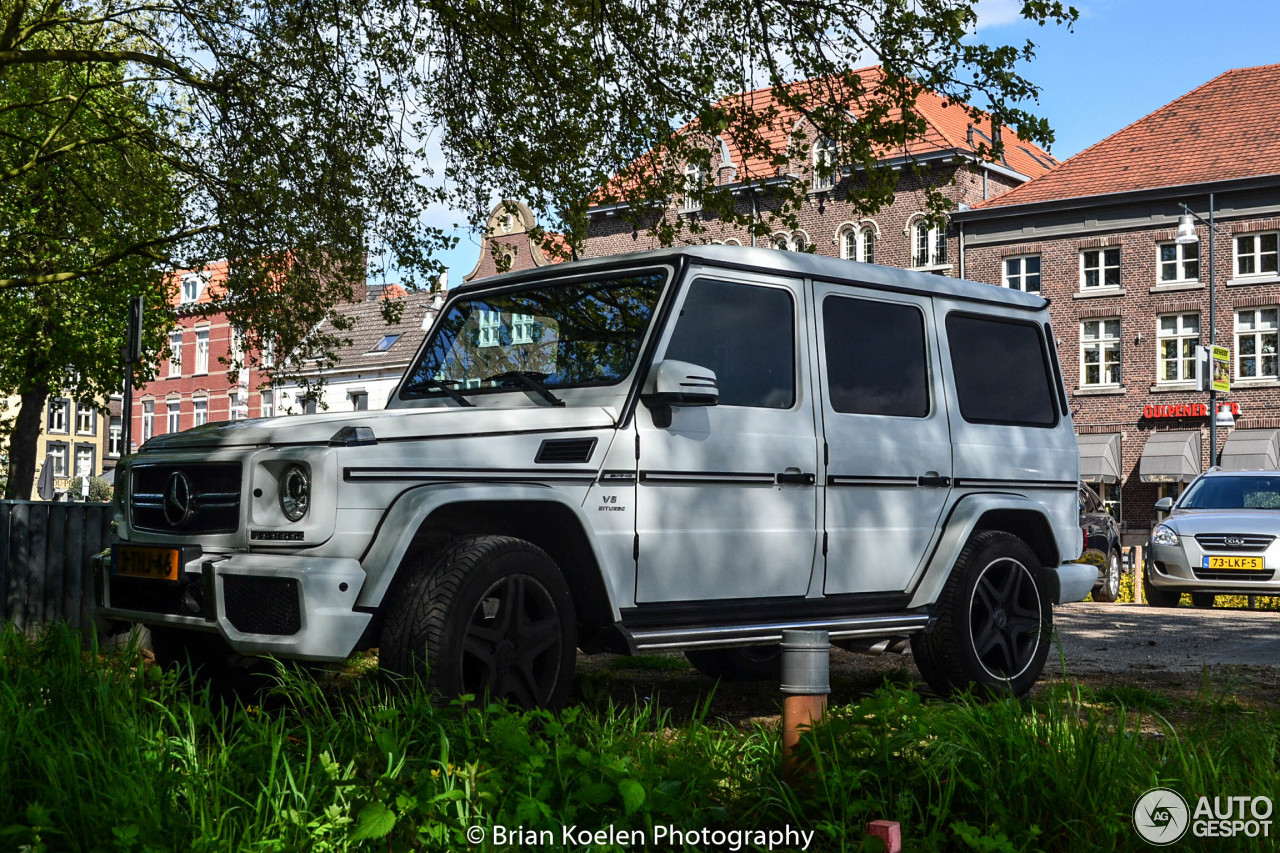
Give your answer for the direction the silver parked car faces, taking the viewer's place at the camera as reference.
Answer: facing the viewer

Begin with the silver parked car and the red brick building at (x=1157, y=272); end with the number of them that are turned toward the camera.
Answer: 2

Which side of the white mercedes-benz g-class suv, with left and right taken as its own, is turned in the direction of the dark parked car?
back

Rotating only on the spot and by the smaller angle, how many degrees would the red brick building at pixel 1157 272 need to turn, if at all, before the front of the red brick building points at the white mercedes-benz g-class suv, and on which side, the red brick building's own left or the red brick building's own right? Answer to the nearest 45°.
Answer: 0° — it already faces it

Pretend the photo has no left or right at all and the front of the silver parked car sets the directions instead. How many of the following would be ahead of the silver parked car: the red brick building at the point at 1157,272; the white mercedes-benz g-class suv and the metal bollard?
2

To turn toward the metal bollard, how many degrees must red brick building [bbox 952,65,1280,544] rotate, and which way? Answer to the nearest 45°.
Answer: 0° — it already faces it

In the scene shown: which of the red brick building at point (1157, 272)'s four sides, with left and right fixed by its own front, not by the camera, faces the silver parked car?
front

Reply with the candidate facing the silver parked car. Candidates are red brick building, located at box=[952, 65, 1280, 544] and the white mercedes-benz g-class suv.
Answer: the red brick building

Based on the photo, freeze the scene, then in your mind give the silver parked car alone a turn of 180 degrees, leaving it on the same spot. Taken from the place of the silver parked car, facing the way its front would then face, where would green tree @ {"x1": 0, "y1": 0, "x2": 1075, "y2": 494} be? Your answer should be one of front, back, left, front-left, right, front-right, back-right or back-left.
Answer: back-left

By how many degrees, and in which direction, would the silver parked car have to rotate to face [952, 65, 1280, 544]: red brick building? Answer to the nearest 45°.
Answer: approximately 180°

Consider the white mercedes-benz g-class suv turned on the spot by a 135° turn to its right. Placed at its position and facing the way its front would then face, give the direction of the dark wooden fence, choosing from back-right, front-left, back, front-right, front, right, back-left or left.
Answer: front-left

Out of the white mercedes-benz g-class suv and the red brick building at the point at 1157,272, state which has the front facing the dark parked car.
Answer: the red brick building

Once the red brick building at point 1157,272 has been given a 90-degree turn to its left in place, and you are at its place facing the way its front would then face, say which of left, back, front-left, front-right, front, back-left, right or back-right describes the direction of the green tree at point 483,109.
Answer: right

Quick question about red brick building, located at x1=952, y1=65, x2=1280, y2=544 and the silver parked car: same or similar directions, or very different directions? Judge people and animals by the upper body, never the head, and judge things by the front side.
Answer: same or similar directions

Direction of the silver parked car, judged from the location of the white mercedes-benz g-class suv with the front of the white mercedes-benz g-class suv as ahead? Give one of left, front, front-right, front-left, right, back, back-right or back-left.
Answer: back

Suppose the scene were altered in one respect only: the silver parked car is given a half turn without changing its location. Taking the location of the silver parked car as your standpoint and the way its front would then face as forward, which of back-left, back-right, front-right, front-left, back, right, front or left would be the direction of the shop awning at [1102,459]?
front

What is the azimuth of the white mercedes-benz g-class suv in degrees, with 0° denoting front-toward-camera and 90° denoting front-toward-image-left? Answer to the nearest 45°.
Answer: approximately 45°
